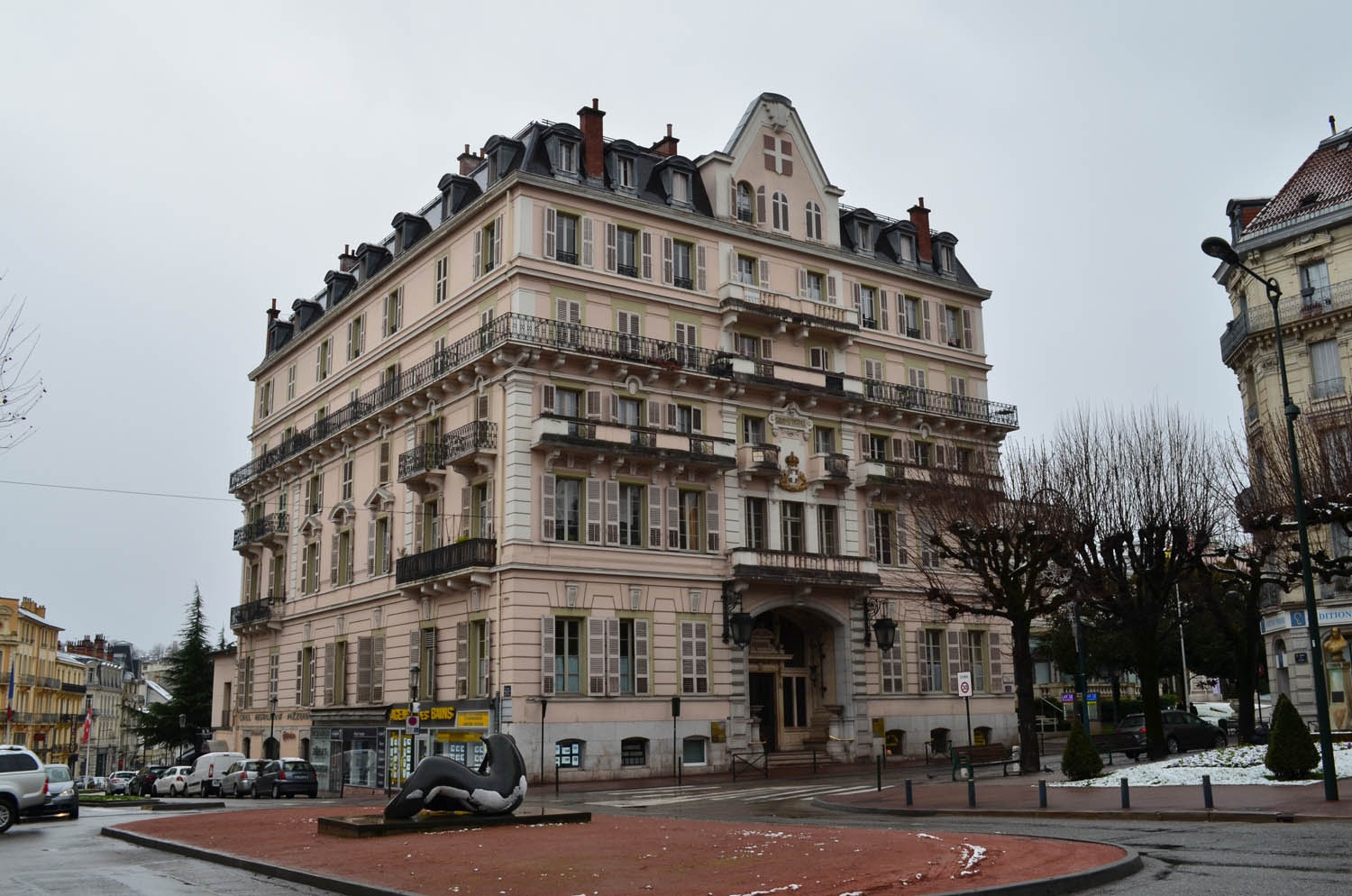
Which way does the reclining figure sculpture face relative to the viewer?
to the viewer's left

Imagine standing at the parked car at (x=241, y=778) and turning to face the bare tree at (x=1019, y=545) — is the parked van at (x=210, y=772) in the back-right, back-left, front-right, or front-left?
back-left

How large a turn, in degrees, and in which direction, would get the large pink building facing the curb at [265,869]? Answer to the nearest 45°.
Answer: approximately 45° to its right

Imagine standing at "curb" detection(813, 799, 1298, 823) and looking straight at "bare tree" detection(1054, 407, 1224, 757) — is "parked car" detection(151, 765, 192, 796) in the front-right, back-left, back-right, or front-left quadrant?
front-left

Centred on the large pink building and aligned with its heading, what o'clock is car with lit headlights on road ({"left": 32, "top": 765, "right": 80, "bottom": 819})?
The car with lit headlights on road is roughly at 3 o'clock from the large pink building.

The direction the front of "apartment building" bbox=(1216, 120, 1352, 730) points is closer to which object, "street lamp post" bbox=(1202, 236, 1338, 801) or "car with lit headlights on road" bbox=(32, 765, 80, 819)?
the car with lit headlights on road

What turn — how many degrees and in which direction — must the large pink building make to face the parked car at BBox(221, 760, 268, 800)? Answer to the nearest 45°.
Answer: approximately 135° to its right

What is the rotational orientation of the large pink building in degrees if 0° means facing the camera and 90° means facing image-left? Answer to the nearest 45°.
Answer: approximately 315°

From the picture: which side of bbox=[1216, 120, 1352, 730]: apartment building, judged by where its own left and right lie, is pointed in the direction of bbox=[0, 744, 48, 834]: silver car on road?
front

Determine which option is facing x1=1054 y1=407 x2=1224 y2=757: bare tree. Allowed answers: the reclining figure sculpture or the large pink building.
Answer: the large pink building

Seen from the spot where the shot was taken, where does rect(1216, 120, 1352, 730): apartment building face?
facing the viewer and to the left of the viewer

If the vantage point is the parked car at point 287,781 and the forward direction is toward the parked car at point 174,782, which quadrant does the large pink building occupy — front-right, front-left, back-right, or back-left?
back-right

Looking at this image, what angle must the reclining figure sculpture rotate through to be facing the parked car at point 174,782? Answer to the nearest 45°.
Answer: approximately 90° to its right

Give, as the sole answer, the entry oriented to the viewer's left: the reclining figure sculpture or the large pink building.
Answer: the reclining figure sculpture

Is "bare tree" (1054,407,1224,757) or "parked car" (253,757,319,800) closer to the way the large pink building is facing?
the bare tree
